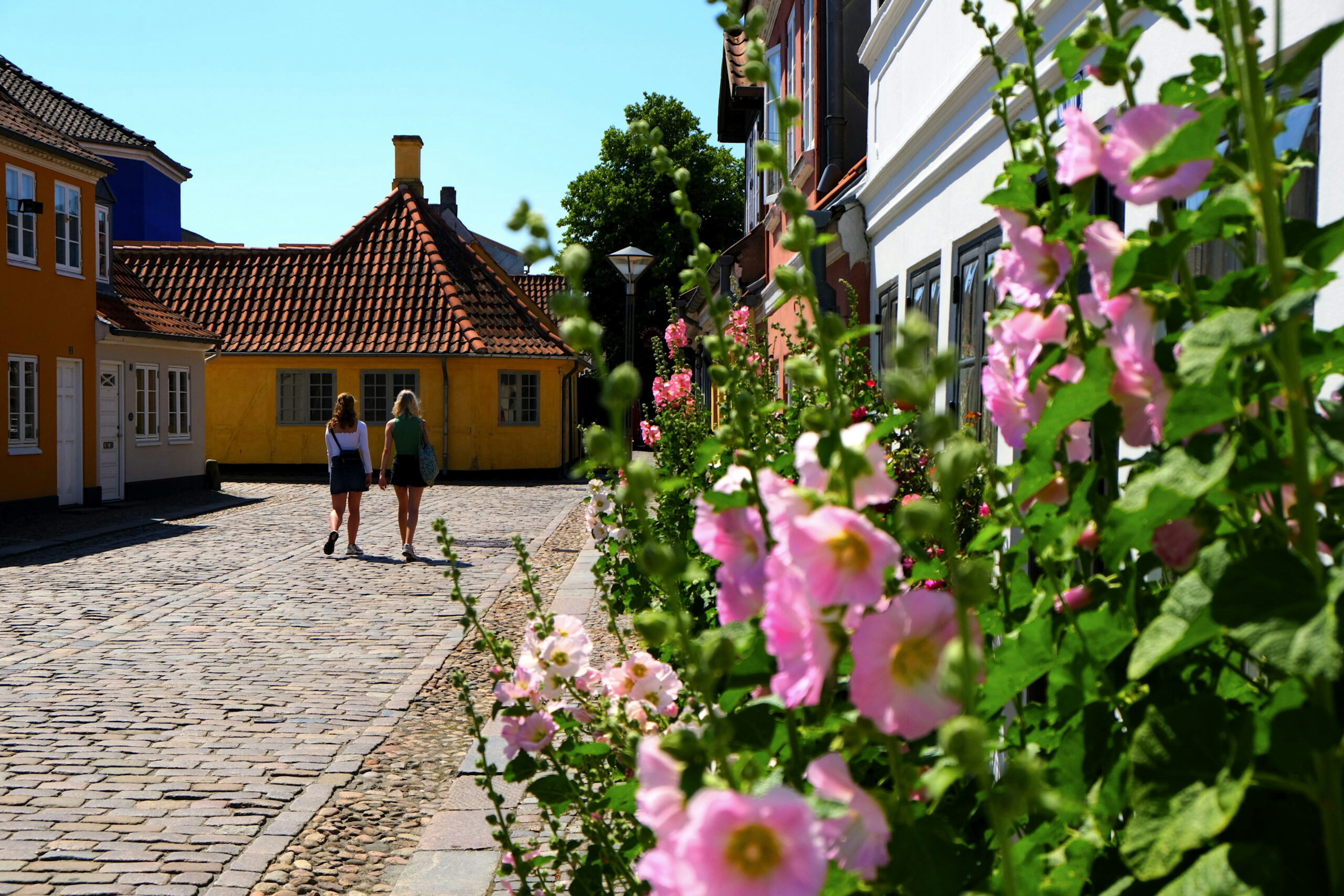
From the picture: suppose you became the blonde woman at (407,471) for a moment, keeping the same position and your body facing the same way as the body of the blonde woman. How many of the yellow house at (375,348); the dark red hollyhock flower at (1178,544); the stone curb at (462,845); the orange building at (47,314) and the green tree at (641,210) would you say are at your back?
2

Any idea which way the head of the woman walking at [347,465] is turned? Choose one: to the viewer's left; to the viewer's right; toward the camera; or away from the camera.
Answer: away from the camera

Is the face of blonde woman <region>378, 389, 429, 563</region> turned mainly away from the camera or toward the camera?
away from the camera

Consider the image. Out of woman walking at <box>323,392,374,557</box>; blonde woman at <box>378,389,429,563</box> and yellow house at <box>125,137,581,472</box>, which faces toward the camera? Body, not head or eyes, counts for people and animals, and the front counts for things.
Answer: the yellow house

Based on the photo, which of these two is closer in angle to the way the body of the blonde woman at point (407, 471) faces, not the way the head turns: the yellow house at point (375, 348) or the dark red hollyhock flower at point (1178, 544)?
the yellow house

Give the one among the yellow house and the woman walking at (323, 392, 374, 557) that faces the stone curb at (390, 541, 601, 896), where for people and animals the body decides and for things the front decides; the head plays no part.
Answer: the yellow house

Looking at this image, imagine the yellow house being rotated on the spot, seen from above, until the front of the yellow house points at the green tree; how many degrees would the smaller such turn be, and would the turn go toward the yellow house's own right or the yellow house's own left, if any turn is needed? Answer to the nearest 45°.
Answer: approximately 135° to the yellow house's own left

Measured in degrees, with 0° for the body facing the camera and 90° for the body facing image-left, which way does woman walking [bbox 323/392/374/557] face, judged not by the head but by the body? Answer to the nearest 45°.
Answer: approximately 180°

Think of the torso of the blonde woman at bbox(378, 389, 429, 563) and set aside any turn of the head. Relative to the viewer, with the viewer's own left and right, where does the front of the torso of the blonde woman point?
facing away from the viewer

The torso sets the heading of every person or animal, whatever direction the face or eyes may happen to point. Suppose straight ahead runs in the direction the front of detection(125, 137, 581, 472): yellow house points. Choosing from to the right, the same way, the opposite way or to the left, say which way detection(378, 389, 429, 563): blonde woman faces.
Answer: the opposite way

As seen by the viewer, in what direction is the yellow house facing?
toward the camera

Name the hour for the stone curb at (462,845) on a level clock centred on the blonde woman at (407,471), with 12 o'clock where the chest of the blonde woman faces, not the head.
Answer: The stone curb is roughly at 6 o'clock from the blonde woman.

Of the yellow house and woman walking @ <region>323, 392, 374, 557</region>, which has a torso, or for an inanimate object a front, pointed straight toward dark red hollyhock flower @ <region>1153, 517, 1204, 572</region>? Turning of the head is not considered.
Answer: the yellow house

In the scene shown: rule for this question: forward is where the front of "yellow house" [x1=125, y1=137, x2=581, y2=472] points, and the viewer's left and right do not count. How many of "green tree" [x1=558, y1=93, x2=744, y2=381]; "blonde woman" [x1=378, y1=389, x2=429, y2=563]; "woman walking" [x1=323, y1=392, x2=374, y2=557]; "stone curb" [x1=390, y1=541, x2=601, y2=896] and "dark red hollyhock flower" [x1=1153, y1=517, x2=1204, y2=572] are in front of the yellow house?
4

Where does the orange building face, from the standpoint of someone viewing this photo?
facing the viewer and to the right of the viewer

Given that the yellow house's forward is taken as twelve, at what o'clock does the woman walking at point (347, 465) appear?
The woman walking is roughly at 12 o'clock from the yellow house.
